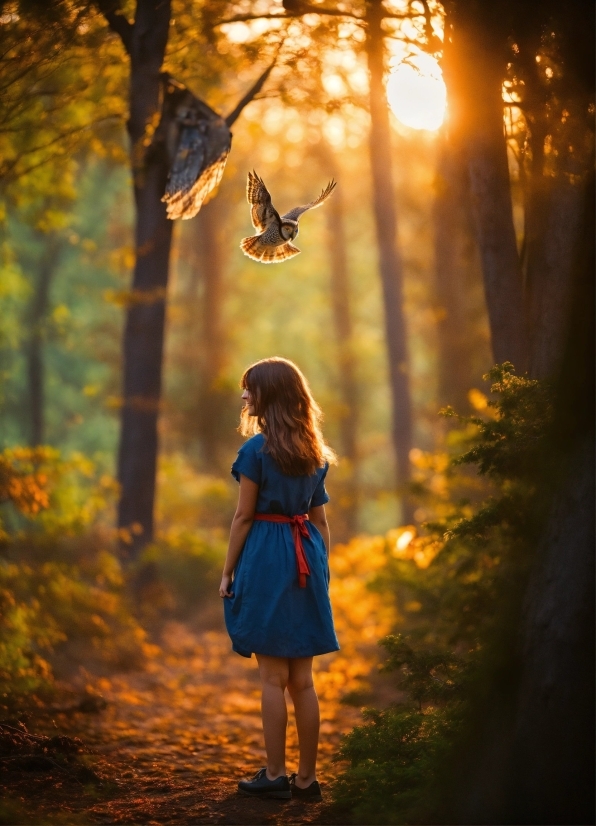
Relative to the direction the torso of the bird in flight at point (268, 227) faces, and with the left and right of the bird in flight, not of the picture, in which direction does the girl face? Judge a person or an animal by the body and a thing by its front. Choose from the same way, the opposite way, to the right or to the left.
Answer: the opposite way

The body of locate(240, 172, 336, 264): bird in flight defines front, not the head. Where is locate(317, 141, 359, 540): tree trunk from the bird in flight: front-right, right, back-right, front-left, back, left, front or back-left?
back-left

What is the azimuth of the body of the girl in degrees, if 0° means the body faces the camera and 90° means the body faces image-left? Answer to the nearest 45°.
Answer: approximately 135°

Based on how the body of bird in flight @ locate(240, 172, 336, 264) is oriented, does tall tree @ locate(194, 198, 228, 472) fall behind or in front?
behind

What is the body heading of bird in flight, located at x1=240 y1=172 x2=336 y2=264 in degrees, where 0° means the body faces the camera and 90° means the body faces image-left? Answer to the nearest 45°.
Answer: approximately 315°
